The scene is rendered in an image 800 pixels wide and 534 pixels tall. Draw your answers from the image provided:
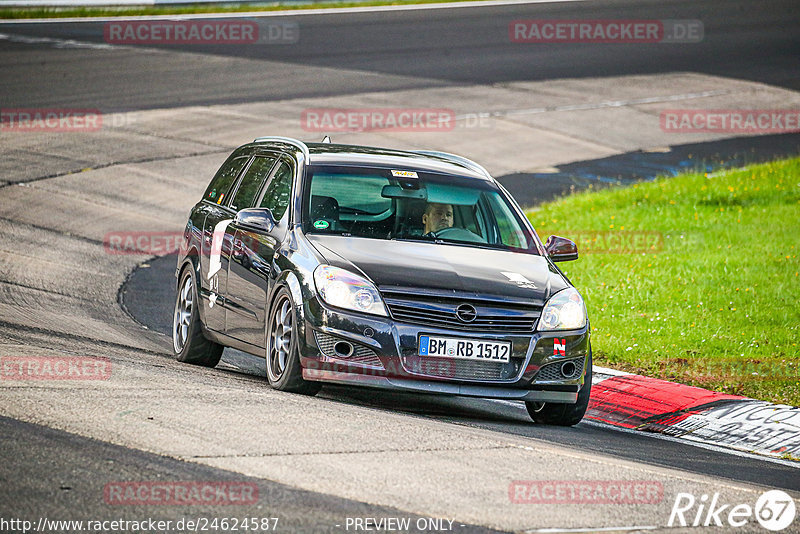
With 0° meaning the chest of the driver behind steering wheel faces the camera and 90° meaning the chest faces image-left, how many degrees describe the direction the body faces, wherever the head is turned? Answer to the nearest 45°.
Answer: approximately 315°

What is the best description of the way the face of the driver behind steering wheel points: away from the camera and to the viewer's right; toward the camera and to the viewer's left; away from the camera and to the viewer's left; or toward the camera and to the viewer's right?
toward the camera and to the viewer's right
